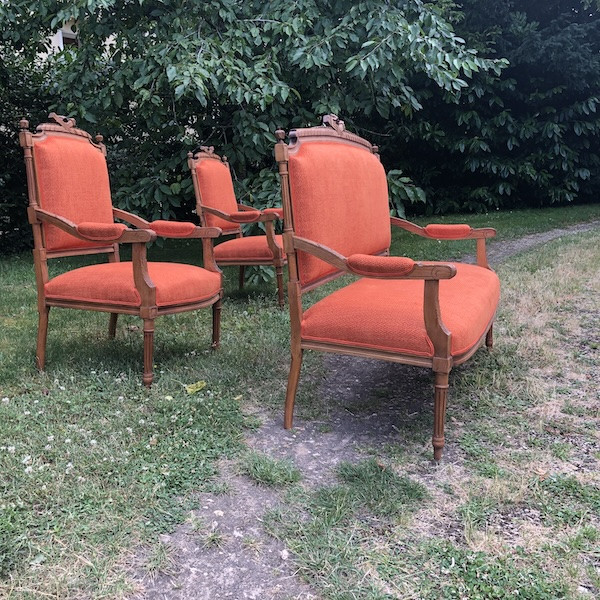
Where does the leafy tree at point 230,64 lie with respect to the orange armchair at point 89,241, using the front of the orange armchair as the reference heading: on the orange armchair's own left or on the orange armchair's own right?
on the orange armchair's own left

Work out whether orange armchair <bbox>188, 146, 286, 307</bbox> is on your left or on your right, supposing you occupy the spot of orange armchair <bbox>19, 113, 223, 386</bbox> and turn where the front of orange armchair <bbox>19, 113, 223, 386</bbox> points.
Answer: on your left

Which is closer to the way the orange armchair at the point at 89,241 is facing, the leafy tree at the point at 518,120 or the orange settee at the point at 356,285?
the orange settee

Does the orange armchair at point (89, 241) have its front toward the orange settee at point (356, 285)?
yes

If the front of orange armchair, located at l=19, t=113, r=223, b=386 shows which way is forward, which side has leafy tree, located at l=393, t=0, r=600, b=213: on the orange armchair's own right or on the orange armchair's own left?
on the orange armchair's own left

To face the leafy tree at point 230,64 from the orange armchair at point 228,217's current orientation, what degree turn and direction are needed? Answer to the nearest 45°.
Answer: approximately 135° to its left

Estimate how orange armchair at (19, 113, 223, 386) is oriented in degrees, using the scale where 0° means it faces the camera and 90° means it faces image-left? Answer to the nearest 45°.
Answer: approximately 315°

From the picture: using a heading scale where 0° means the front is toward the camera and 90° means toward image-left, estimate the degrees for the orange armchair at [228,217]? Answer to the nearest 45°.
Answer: approximately 315°
